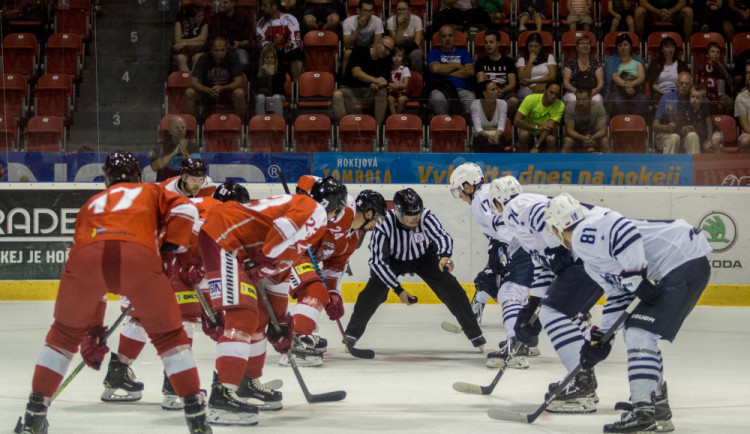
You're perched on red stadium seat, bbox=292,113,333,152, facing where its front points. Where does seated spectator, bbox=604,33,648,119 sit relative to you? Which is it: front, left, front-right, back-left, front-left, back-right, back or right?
left

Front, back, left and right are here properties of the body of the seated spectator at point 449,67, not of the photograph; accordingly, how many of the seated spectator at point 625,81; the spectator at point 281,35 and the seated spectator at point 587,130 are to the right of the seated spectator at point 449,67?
1

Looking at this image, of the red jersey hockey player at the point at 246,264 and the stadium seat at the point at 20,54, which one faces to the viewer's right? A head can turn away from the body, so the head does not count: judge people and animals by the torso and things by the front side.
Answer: the red jersey hockey player

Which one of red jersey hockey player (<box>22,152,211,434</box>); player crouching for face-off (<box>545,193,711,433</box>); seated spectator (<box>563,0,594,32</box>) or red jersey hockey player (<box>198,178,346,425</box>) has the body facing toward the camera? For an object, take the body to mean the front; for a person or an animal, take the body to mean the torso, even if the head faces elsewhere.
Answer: the seated spectator

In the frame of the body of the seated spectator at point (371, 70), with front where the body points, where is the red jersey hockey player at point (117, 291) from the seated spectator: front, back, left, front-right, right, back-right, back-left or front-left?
front

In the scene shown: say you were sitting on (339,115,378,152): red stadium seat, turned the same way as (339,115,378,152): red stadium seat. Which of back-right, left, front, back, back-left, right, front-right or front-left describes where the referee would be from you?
front

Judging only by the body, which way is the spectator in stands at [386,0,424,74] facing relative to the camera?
toward the camera

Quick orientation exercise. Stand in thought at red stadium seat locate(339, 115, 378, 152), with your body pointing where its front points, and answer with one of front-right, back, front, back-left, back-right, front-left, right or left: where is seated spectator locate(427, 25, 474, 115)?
back-left

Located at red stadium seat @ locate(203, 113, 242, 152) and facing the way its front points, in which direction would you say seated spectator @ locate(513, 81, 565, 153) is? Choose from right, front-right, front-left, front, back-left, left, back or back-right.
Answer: left

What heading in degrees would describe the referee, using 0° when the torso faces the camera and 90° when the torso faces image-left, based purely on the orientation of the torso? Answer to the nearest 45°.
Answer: approximately 0°

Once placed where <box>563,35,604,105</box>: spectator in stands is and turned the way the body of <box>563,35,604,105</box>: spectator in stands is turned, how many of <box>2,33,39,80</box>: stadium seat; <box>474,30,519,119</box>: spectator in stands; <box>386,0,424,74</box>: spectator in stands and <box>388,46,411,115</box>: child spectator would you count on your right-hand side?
4

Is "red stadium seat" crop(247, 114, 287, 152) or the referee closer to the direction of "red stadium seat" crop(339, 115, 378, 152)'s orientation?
the referee

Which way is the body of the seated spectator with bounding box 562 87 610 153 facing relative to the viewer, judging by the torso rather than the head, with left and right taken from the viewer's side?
facing the viewer

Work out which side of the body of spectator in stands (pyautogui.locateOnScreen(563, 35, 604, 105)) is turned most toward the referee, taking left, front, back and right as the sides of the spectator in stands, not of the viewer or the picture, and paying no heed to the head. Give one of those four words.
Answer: front

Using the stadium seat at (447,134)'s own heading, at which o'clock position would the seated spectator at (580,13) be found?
The seated spectator is roughly at 7 o'clock from the stadium seat.

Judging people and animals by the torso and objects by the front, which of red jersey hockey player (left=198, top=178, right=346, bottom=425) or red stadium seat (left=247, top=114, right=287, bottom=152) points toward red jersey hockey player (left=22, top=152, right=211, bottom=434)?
the red stadium seat
